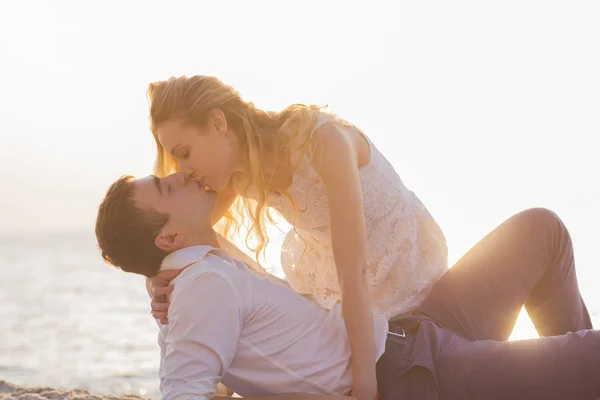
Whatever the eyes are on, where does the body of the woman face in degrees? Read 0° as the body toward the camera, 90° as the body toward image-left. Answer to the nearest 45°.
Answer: approximately 90°

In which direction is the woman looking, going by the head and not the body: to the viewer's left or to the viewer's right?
to the viewer's left
